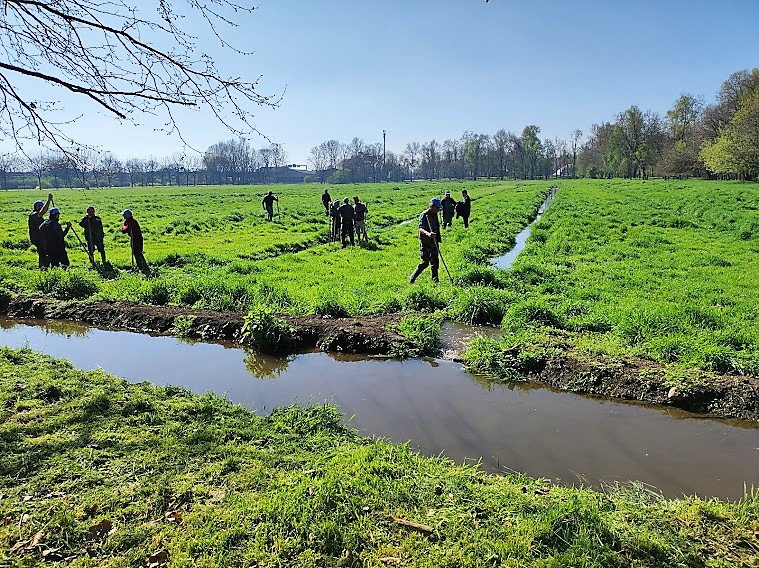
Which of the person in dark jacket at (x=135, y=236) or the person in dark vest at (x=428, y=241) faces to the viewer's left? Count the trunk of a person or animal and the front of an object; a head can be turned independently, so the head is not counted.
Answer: the person in dark jacket at (x=135, y=236)

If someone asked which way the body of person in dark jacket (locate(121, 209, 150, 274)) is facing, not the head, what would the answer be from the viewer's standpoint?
to the viewer's left

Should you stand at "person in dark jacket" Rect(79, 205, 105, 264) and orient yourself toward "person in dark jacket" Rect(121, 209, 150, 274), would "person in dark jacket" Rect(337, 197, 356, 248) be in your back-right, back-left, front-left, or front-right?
front-left
